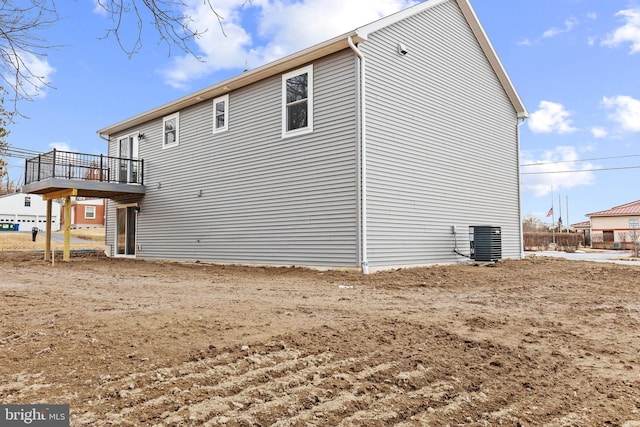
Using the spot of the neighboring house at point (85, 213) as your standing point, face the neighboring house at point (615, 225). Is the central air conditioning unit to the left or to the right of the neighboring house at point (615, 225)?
right

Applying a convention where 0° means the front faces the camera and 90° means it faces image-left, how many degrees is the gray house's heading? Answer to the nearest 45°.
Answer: approximately 225°

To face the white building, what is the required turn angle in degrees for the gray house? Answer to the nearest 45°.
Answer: approximately 90° to its left

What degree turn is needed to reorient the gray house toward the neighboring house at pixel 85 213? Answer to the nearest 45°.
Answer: approximately 90° to its left

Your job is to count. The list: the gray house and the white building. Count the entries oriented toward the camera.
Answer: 1

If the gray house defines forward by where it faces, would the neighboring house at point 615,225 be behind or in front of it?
in front

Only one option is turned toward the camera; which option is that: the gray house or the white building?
the white building

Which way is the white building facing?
toward the camera
